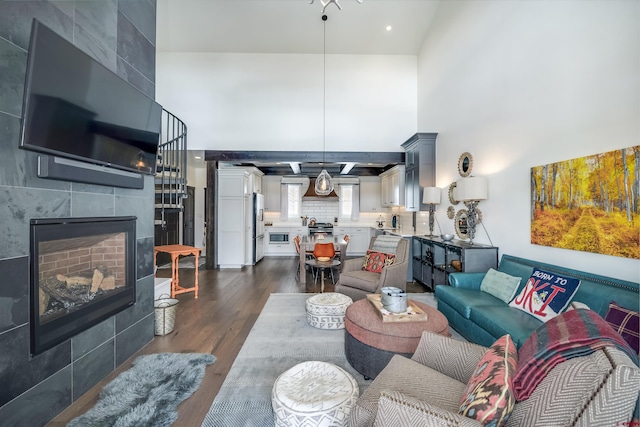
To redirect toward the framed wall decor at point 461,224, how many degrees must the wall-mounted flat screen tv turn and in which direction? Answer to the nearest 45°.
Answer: approximately 45° to its left

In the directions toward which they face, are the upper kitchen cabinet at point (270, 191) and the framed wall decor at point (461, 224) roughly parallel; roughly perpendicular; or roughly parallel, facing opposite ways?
roughly perpendicular

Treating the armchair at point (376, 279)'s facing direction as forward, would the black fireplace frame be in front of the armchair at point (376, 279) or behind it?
in front

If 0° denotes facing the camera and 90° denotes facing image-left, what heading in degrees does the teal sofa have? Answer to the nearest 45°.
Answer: approximately 45°

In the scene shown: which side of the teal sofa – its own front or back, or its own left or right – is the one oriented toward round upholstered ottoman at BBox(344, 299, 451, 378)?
front

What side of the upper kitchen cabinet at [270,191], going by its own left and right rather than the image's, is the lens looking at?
front

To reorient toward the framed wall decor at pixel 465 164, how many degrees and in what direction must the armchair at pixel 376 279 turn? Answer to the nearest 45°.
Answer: approximately 180°

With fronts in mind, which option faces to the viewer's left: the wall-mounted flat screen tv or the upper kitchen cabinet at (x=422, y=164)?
the upper kitchen cabinet

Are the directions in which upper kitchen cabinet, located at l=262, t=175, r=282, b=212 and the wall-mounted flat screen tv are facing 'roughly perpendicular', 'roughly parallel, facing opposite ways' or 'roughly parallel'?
roughly perpendicular

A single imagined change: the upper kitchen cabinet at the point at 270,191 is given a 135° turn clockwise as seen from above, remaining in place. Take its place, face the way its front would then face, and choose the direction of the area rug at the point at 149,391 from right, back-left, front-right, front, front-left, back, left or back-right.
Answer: back-left

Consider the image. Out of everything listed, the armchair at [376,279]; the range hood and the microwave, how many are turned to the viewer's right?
0

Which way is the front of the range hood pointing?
toward the camera

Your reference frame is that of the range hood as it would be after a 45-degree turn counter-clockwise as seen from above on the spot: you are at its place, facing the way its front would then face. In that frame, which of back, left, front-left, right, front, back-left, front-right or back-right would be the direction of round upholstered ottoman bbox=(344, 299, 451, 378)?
front-right

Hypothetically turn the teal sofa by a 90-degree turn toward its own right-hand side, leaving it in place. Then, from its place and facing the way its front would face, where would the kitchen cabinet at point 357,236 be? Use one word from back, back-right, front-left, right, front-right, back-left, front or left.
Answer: front

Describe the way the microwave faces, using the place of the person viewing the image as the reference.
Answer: facing the viewer

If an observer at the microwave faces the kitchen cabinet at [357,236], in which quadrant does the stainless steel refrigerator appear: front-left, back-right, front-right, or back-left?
back-right

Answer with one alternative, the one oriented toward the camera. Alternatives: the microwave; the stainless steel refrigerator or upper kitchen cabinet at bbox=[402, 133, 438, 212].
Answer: the microwave

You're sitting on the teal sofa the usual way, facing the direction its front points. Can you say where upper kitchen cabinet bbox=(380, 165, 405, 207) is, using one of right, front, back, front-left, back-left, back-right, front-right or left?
right

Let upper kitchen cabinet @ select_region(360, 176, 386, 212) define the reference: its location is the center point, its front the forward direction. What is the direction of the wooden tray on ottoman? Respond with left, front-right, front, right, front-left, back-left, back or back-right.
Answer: front

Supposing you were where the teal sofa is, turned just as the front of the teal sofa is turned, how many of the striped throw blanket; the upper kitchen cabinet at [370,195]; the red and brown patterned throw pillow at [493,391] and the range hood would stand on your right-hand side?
2
